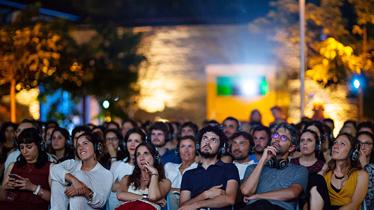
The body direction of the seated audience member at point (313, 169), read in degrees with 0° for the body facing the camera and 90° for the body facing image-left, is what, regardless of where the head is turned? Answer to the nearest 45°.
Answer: approximately 45°

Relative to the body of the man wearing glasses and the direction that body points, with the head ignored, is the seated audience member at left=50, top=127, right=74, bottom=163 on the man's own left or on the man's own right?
on the man's own right

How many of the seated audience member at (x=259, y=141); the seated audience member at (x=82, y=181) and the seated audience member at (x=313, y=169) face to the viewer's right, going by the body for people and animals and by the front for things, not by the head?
0

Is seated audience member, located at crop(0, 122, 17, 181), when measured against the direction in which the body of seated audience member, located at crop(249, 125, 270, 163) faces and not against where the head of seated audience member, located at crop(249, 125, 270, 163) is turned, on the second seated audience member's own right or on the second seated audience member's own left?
on the second seated audience member's own right

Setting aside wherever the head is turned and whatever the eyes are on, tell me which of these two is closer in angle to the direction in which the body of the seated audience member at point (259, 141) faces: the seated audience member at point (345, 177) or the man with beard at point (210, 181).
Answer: the man with beard

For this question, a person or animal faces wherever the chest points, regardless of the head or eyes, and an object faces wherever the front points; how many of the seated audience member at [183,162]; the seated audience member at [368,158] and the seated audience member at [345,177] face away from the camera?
0

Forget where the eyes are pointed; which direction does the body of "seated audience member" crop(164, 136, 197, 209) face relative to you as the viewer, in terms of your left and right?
facing the viewer

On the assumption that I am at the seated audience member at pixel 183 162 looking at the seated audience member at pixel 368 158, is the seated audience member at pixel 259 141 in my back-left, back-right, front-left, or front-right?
front-left
